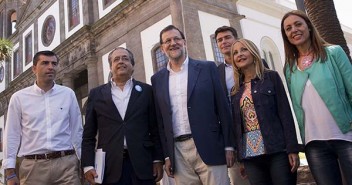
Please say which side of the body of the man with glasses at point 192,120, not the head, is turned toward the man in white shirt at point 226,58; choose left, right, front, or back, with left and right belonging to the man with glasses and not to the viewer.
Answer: back

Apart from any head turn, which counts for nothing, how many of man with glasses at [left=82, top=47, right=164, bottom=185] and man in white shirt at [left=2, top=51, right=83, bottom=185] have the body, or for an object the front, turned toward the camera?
2

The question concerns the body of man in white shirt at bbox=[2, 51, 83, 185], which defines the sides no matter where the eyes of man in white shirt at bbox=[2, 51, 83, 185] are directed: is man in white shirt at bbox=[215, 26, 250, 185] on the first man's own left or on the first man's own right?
on the first man's own left

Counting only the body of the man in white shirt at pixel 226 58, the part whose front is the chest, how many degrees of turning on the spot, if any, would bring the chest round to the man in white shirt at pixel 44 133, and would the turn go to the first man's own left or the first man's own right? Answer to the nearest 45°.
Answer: approximately 45° to the first man's own right

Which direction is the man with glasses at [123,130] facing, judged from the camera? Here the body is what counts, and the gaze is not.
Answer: toward the camera

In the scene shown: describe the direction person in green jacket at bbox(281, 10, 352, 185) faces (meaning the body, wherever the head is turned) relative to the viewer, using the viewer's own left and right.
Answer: facing the viewer and to the left of the viewer

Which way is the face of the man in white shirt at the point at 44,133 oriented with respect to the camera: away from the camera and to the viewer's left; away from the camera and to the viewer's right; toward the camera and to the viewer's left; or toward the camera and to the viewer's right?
toward the camera and to the viewer's right

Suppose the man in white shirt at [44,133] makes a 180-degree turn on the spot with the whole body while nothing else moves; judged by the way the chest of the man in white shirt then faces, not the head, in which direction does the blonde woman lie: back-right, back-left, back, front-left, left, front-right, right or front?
back-right

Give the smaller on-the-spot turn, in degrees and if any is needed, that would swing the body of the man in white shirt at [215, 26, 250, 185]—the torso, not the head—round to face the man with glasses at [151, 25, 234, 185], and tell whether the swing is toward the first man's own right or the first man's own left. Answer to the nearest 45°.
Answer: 0° — they already face them

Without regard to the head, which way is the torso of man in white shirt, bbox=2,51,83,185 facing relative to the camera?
toward the camera
